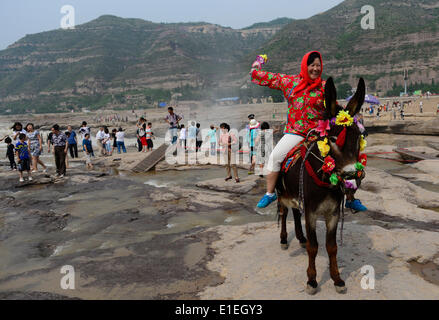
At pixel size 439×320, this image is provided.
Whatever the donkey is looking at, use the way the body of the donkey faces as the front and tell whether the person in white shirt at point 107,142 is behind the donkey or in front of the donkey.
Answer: behind

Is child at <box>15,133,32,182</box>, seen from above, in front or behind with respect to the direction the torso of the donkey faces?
behind

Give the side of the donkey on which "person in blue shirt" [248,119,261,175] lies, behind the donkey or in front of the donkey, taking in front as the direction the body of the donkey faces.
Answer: behind

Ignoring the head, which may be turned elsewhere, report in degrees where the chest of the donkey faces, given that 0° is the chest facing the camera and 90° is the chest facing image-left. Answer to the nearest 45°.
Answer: approximately 315°
